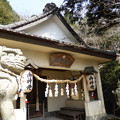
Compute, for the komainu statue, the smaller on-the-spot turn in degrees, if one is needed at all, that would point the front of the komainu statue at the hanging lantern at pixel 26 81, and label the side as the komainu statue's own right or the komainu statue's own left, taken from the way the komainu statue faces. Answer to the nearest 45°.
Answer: approximately 90° to the komainu statue's own left

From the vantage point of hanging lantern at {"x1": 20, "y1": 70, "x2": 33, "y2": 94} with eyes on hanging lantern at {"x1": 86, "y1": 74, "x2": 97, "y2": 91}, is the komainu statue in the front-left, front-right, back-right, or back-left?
back-right

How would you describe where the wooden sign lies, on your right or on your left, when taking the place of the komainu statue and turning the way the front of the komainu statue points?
on your left

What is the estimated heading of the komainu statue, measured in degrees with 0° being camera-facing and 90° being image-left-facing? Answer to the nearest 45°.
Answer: approximately 270°

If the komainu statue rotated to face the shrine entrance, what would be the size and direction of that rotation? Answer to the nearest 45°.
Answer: approximately 90° to its left

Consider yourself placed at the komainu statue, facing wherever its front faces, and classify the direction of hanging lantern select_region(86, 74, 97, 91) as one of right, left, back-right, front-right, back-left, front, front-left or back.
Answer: front-left
